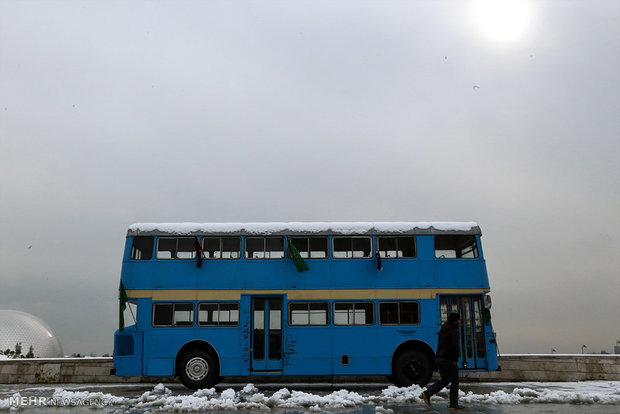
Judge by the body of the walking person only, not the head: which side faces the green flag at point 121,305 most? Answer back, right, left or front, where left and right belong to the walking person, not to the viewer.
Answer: back

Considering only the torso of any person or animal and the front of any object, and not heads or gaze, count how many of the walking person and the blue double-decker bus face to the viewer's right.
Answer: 2

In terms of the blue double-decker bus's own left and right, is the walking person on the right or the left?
on its right

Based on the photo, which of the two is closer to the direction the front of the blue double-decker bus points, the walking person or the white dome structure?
the walking person

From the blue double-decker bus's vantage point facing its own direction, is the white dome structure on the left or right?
on its left

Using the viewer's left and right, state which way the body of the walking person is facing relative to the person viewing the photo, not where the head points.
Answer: facing to the right of the viewer

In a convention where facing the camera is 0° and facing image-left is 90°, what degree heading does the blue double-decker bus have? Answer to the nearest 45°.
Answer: approximately 270°
